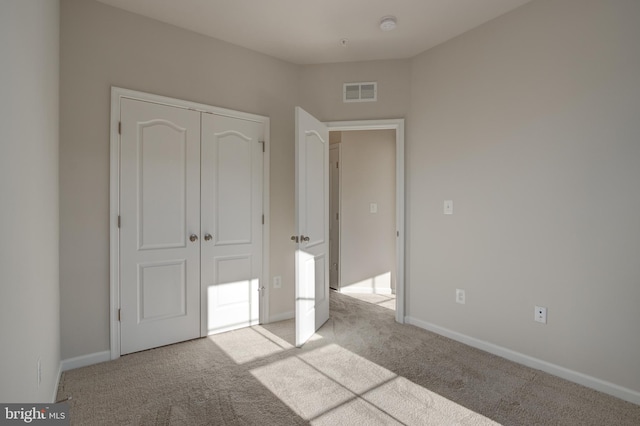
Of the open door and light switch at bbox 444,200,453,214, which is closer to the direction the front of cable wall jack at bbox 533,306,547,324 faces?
the open door

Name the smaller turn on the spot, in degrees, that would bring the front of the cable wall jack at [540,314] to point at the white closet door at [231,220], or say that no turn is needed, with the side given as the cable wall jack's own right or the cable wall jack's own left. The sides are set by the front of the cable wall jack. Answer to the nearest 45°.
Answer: approximately 90° to the cable wall jack's own right

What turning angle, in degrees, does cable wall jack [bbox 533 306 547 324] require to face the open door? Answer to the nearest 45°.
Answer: approximately 90° to its right

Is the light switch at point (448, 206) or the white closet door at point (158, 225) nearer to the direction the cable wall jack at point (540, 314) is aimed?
the white closet door

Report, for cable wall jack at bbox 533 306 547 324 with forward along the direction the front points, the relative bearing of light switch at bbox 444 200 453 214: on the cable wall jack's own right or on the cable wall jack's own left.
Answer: on the cable wall jack's own right
